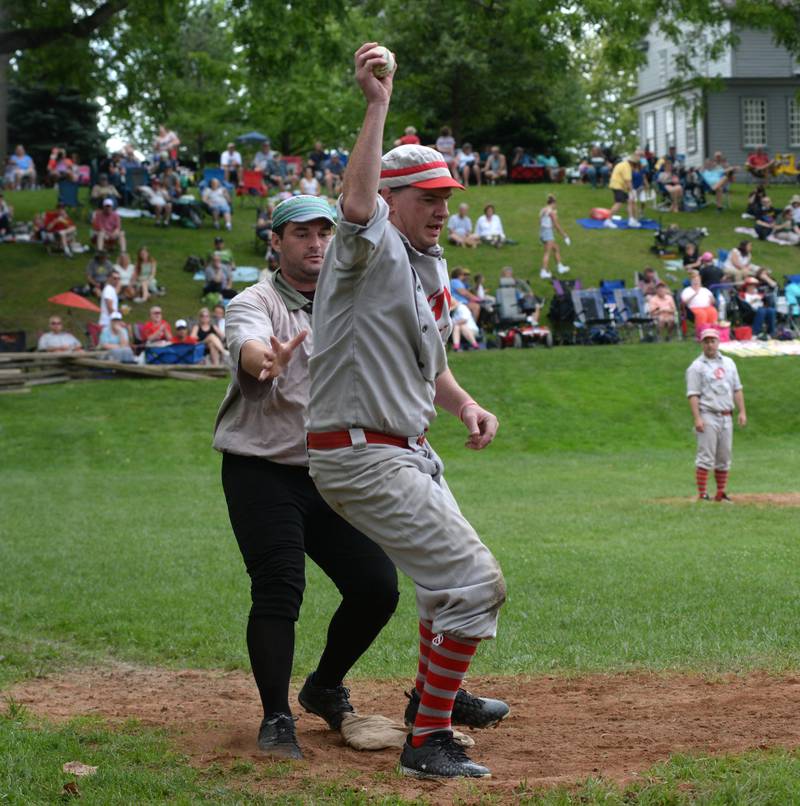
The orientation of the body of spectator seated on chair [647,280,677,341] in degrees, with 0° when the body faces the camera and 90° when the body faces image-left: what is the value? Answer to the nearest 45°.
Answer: approximately 0°

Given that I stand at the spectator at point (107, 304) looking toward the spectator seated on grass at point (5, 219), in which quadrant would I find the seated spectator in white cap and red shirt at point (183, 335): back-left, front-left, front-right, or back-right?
back-right

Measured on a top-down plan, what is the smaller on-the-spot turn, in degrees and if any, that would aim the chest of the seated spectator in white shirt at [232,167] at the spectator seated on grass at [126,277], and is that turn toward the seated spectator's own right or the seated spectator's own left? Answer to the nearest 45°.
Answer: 0° — they already face them

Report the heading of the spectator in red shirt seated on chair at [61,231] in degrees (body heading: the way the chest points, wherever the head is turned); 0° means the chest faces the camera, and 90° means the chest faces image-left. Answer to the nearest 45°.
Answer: approximately 315°

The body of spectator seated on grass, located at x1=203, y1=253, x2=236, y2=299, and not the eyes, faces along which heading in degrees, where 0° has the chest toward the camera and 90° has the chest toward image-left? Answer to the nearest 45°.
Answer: approximately 0°

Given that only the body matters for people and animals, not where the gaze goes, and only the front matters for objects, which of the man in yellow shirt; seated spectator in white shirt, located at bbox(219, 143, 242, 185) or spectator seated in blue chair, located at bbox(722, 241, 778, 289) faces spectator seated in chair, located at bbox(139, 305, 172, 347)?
seated spectator in white shirt, located at bbox(219, 143, 242, 185)
